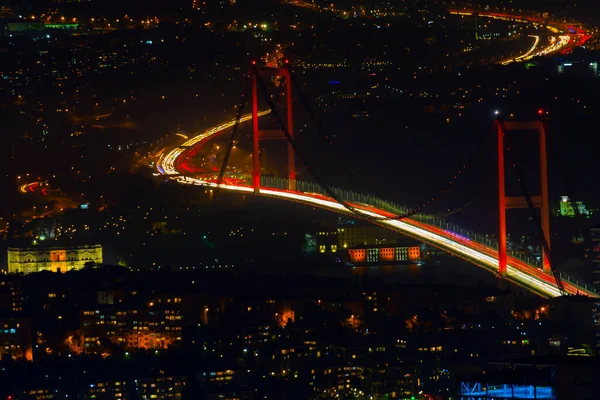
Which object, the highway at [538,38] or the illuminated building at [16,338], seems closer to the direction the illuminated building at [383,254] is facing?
the illuminated building

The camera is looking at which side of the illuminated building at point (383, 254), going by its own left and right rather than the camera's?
front

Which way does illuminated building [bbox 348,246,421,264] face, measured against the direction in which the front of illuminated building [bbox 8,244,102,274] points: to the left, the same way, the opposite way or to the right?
the same way

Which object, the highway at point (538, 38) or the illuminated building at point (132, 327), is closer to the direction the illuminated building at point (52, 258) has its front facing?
the illuminated building

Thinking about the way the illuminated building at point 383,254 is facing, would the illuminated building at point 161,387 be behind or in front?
in front

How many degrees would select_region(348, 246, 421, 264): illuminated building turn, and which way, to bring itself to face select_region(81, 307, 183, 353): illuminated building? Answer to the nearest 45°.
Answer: approximately 45° to its right

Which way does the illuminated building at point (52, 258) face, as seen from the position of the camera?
facing the viewer

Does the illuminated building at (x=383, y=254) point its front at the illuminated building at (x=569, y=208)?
no

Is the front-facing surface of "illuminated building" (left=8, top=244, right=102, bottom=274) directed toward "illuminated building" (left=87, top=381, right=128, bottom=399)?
yes

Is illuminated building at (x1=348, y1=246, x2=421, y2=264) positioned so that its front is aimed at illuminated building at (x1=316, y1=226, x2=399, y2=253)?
no

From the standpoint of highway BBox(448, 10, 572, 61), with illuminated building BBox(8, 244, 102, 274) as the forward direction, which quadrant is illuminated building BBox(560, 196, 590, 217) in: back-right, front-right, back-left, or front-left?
front-left

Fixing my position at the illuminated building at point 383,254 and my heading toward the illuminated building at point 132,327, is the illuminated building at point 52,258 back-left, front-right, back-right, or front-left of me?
front-right

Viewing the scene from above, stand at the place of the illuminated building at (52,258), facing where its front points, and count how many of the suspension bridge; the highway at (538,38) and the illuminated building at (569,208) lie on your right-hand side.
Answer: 0

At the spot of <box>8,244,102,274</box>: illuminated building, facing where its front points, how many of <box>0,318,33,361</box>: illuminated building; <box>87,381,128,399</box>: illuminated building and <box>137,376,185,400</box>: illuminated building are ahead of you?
3

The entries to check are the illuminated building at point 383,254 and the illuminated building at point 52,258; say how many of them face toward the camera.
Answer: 2
